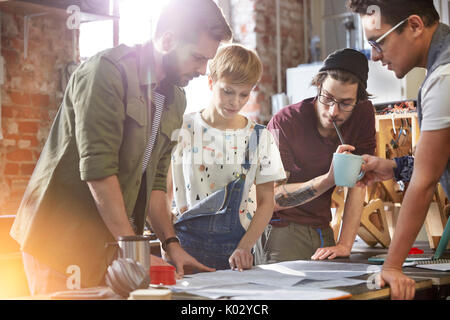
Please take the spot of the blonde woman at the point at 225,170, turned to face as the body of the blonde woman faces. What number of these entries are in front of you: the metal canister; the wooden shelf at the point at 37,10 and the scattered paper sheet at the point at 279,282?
2

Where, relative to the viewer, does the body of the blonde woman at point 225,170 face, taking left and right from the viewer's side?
facing the viewer

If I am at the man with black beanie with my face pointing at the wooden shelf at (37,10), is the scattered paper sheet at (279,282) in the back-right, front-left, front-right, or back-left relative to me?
back-left

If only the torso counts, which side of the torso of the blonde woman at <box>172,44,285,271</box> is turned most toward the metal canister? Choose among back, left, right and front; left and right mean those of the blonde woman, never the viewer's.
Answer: front

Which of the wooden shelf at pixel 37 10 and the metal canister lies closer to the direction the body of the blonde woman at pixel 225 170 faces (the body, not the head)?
the metal canister

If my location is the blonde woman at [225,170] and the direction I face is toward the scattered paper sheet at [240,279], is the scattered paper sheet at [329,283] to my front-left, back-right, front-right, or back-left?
front-left

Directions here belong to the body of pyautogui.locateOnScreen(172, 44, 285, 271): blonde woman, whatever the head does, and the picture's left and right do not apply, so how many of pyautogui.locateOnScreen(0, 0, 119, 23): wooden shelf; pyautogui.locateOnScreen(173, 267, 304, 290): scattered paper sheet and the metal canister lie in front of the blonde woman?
2

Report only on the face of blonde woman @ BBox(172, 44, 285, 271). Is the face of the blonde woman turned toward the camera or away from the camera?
toward the camera

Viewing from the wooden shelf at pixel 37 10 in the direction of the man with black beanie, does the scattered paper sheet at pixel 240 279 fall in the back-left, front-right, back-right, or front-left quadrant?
front-right

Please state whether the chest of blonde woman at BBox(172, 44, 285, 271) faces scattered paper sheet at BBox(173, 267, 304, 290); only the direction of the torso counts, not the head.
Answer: yes

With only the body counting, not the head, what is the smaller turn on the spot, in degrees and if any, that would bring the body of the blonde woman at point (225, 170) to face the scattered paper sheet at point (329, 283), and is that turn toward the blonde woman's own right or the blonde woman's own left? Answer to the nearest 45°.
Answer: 0° — they already face it
